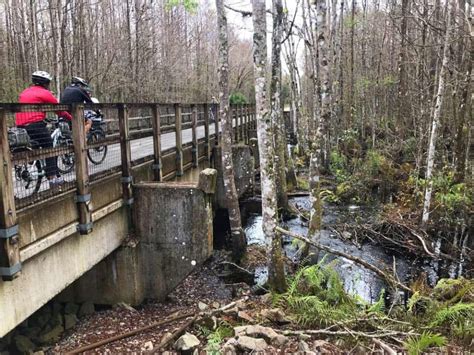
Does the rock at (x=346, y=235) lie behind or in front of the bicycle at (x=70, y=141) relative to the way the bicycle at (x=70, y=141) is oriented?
in front

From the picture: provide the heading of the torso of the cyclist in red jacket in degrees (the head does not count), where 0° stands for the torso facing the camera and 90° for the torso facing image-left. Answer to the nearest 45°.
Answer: approximately 225°

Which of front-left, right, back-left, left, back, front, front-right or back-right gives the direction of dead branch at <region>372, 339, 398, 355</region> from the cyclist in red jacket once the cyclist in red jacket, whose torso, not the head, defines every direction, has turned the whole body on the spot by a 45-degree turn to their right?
front-right

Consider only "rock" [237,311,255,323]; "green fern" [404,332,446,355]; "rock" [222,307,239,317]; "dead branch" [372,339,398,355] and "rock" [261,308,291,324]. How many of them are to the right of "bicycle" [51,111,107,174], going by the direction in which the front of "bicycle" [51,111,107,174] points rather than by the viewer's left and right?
5

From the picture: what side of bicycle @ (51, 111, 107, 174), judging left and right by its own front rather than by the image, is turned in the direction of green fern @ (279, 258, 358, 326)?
right

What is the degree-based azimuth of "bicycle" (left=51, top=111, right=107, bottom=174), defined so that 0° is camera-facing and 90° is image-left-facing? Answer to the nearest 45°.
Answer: approximately 225°

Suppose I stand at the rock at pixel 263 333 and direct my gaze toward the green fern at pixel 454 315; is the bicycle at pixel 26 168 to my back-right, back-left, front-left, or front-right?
back-left
